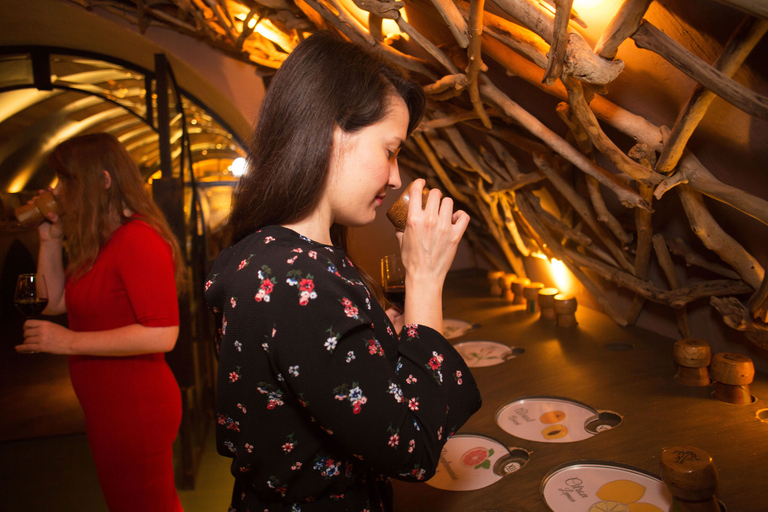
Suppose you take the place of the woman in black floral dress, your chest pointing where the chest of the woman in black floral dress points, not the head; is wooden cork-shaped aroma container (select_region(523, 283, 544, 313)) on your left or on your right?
on your left

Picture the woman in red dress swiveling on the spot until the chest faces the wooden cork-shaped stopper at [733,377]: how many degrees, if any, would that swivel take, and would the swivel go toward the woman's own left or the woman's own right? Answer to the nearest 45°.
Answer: approximately 135° to the woman's own left

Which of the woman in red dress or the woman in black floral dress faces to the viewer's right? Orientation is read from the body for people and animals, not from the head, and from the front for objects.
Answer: the woman in black floral dress

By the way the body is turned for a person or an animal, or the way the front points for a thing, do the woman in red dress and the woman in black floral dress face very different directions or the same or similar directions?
very different directions

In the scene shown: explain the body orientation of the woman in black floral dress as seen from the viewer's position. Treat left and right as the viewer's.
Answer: facing to the right of the viewer

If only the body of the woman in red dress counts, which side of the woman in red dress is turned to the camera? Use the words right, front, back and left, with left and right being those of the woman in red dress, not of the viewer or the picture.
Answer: left

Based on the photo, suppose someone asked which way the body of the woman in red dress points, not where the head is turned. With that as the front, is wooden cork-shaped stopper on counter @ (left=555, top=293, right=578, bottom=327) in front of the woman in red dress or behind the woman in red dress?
behind

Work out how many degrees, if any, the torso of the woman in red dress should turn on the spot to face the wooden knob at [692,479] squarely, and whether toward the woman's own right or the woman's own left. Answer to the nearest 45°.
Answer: approximately 135° to the woman's own left

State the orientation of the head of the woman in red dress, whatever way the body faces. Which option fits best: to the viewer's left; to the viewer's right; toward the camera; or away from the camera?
to the viewer's left
